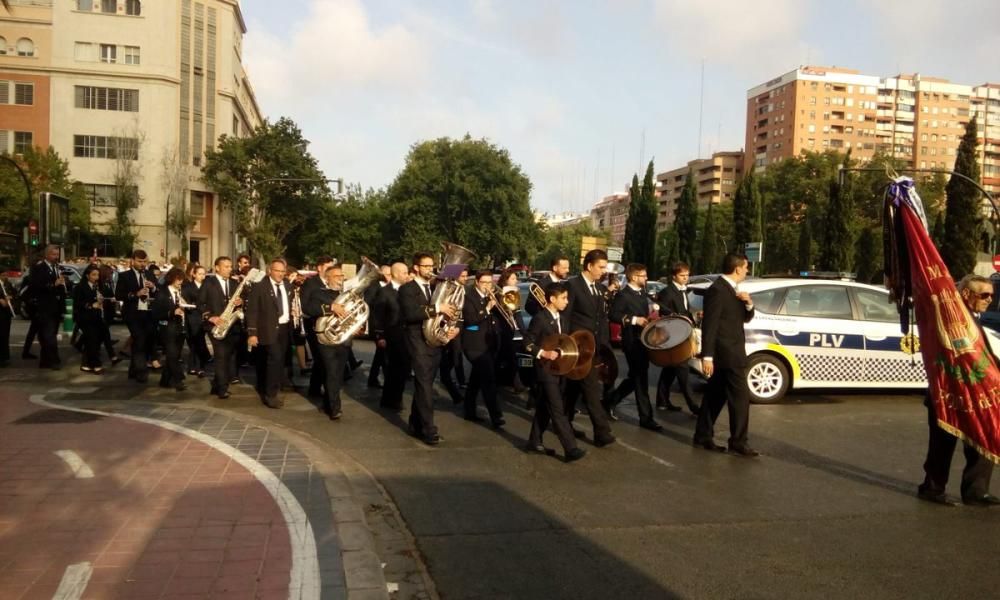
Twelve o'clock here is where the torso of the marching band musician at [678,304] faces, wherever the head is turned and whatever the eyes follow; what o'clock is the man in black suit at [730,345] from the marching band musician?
The man in black suit is roughly at 1 o'clock from the marching band musician.

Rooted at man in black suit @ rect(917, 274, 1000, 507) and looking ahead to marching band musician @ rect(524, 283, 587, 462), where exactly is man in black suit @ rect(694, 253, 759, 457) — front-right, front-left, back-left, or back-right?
front-right

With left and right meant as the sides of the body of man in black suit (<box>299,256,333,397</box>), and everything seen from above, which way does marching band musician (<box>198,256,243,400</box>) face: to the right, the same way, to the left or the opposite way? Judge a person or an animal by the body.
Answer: the same way

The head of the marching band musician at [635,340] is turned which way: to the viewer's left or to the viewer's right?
to the viewer's right

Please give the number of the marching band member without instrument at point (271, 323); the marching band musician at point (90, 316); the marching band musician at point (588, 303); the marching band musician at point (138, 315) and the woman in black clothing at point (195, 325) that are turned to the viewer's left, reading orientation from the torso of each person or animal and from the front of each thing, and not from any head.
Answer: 0

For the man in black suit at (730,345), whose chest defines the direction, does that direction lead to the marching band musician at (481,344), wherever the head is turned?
no

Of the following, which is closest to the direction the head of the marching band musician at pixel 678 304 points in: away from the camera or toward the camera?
toward the camera

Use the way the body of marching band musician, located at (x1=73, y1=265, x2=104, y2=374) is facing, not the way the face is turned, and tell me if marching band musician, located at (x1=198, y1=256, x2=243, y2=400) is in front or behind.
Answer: in front

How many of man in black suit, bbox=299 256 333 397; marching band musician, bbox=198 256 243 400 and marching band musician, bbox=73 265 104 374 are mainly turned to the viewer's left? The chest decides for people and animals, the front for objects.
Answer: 0

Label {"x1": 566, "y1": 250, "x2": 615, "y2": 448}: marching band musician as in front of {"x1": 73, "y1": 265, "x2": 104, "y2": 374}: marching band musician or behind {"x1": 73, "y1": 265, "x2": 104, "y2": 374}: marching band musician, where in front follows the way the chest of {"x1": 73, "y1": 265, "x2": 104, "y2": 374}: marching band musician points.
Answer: in front

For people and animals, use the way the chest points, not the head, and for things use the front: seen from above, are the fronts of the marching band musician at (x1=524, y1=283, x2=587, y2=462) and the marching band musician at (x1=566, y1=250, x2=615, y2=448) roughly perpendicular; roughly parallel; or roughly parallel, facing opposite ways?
roughly parallel

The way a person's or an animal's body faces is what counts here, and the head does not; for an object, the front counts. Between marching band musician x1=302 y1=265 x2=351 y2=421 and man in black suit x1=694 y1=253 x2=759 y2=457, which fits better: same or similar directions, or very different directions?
same or similar directions

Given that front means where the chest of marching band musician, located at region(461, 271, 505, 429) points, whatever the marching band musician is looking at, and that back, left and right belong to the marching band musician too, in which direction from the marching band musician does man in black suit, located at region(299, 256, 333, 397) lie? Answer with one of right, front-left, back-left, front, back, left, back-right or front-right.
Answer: back

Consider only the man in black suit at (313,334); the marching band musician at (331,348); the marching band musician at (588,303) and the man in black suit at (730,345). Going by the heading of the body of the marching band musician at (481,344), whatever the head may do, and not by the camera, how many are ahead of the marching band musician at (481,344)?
2

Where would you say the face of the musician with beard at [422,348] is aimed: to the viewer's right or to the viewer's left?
to the viewer's right

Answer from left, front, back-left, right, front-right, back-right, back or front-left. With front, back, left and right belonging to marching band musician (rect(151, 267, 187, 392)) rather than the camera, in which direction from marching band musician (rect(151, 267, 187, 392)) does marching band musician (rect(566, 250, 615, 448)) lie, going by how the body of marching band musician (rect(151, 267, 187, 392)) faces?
front

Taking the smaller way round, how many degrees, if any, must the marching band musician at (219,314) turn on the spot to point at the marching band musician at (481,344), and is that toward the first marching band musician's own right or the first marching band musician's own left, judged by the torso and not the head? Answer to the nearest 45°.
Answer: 0° — they already face them

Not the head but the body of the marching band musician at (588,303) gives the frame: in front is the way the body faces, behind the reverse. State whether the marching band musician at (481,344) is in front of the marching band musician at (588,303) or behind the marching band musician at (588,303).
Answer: behind
